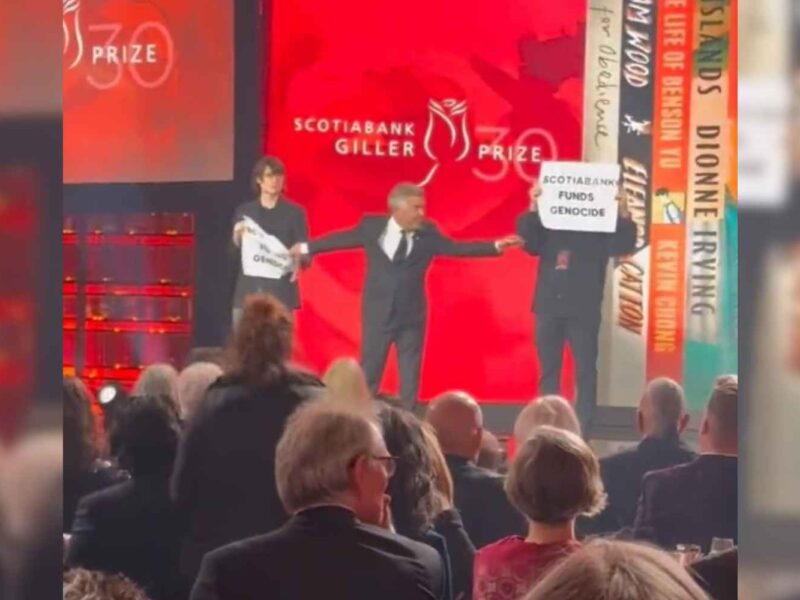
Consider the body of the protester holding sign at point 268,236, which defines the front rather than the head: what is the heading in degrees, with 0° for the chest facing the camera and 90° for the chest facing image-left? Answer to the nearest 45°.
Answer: approximately 0°

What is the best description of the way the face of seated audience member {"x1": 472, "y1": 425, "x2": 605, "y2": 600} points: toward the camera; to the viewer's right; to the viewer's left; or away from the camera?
away from the camera

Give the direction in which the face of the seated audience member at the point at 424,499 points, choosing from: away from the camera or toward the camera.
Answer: away from the camera

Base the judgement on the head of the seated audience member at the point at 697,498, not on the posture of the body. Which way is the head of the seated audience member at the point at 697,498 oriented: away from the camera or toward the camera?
away from the camera

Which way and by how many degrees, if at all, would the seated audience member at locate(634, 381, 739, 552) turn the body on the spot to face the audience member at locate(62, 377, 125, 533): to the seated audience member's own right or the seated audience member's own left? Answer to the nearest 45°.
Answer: approximately 90° to the seated audience member's own left

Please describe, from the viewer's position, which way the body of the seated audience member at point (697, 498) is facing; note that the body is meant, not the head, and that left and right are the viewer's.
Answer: facing away from the viewer

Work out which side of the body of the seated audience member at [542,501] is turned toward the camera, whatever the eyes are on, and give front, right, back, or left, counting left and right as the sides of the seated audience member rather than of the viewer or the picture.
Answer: back

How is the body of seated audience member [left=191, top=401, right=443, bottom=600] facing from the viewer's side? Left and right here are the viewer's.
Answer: facing away from the viewer and to the right of the viewer

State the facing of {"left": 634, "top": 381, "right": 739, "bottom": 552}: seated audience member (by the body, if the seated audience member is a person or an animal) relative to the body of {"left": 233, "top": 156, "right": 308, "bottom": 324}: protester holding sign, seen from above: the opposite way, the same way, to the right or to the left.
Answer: the opposite way

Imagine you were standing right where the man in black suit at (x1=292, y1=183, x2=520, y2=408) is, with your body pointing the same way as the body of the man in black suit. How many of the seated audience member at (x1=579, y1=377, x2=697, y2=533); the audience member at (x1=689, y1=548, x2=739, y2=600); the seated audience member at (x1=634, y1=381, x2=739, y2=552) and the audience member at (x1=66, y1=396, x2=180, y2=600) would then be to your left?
3

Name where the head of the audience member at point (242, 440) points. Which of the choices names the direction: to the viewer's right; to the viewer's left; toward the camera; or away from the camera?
away from the camera

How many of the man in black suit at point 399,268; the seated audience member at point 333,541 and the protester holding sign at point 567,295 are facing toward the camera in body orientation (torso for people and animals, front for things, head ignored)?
2

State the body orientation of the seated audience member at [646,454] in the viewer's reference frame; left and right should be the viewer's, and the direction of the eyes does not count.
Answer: facing away from the viewer
